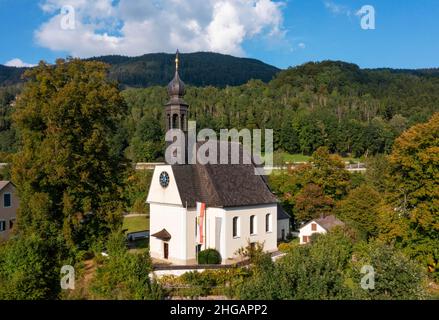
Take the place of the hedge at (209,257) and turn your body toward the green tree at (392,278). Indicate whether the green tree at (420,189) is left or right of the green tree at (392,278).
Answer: left

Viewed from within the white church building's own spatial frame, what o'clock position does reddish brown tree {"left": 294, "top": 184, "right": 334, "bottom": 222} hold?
The reddish brown tree is roughly at 6 o'clock from the white church building.

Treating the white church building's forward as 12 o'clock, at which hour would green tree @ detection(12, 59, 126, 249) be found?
The green tree is roughly at 1 o'clock from the white church building.

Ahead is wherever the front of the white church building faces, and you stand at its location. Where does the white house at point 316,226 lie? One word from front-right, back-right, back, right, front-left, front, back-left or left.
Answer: back

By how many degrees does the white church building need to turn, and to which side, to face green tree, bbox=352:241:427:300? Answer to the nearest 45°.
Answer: approximately 90° to its left

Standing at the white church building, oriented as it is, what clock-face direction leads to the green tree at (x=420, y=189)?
The green tree is roughly at 8 o'clock from the white church building.

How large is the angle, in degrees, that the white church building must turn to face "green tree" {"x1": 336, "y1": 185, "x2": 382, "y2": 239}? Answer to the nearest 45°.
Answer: approximately 180°

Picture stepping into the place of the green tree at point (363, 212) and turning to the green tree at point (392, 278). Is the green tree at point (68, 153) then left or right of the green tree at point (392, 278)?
right

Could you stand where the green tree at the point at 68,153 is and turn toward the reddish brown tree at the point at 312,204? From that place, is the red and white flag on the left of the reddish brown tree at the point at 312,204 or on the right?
right

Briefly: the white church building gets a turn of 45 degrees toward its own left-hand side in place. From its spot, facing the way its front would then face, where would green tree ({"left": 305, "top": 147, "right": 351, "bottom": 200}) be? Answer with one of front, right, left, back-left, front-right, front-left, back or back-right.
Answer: back-left

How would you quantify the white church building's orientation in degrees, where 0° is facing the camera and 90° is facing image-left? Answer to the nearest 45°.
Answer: approximately 45°

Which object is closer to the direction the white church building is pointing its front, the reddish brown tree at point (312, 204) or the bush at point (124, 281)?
the bush
